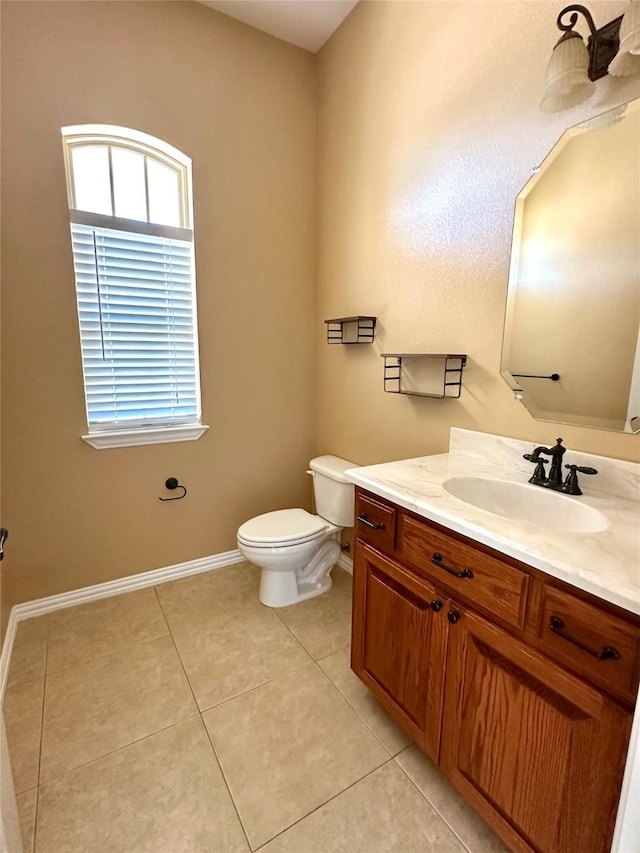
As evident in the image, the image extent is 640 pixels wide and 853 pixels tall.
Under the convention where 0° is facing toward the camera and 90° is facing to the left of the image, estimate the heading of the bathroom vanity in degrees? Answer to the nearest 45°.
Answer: approximately 45°

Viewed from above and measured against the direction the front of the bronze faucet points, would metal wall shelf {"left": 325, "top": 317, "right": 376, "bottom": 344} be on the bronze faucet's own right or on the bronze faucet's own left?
on the bronze faucet's own right

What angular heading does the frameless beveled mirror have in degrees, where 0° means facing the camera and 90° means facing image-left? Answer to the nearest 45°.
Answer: approximately 45°

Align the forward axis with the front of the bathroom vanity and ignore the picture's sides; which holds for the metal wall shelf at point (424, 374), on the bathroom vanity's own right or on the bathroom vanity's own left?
on the bathroom vanity's own right

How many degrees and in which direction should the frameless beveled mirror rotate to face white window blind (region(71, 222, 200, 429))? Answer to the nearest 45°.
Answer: approximately 45° to its right
